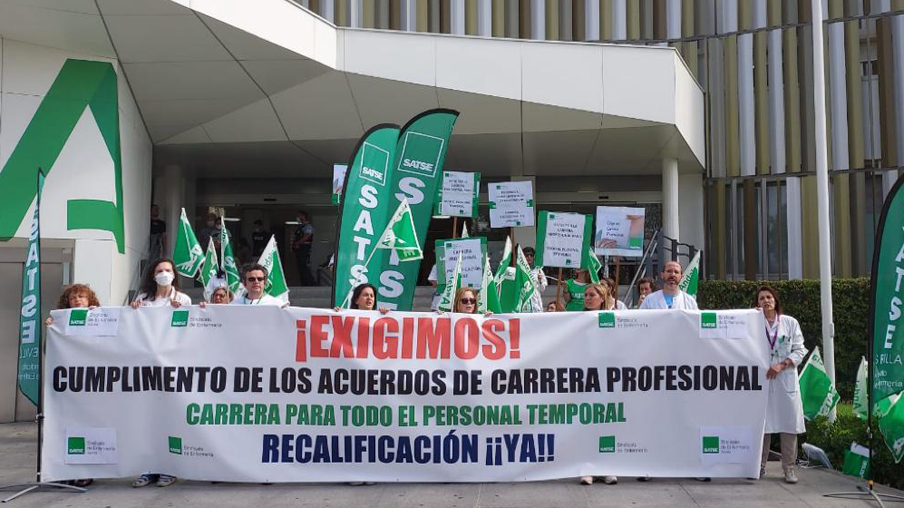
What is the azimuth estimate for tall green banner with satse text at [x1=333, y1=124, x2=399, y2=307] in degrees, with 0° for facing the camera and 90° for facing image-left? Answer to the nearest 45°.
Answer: approximately 0°

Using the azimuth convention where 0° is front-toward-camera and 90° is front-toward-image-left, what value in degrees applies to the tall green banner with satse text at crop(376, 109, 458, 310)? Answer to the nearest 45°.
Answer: approximately 0°

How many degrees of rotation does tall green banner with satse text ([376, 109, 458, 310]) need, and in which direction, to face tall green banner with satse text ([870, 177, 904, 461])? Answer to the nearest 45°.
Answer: approximately 45° to its left

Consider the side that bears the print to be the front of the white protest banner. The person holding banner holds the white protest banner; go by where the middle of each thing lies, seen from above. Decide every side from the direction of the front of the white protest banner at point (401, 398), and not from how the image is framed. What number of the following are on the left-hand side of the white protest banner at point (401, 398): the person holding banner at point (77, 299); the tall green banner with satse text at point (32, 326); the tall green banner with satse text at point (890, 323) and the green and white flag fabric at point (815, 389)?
2

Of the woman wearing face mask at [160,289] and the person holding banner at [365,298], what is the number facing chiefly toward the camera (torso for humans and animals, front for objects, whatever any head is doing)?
2

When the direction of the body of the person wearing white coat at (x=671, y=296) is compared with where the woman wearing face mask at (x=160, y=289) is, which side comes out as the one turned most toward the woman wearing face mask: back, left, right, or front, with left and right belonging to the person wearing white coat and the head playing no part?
right

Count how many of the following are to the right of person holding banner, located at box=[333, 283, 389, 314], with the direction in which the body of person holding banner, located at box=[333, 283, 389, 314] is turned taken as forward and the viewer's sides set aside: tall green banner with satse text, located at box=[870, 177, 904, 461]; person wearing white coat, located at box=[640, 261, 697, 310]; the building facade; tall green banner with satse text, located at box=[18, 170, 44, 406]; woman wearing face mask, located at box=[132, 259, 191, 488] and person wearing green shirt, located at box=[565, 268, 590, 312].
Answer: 2

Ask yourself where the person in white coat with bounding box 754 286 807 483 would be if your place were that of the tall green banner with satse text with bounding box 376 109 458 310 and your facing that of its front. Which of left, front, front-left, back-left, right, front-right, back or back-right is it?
front-left
